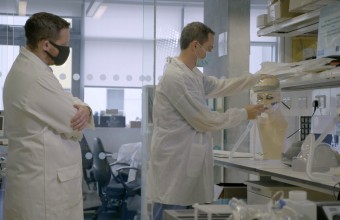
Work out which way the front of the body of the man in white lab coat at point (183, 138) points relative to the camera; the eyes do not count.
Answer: to the viewer's right

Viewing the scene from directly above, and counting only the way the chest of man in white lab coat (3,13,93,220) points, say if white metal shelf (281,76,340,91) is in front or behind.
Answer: in front

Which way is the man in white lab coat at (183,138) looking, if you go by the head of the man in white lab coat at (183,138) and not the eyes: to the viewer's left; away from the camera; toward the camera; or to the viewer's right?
to the viewer's right

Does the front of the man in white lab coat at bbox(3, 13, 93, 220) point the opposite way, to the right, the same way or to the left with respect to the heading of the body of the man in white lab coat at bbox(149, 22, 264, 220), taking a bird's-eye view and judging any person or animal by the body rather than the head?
the same way

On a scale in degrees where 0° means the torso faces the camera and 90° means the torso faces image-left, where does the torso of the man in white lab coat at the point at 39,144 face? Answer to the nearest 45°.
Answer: approximately 270°

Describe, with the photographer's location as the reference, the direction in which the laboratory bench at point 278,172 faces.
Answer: facing the viewer and to the left of the viewer

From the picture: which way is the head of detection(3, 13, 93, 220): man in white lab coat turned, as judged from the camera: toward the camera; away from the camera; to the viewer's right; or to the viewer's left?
to the viewer's right

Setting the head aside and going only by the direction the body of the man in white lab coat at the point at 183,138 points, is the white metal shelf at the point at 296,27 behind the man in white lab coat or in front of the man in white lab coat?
in front

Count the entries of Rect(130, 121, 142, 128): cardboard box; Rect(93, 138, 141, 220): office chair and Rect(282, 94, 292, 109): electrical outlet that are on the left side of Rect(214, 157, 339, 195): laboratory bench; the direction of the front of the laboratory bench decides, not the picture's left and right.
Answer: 0

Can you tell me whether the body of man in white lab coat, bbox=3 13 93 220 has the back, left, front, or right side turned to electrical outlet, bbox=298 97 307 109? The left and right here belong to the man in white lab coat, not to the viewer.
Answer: front
